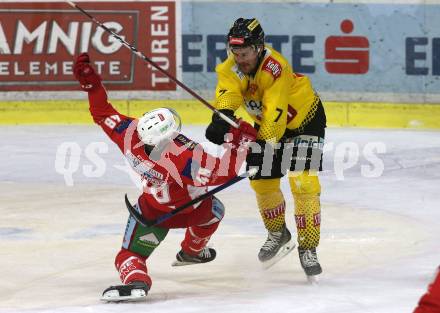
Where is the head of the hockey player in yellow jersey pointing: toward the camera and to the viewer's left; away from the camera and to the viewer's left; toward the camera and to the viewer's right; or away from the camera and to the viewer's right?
toward the camera and to the viewer's left

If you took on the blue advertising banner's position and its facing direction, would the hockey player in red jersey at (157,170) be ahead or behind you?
ahead

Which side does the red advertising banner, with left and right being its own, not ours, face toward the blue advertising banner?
left

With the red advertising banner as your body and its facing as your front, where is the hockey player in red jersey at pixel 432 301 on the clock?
The hockey player in red jersey is roughly at 12 o'clock from the red advertising banner.

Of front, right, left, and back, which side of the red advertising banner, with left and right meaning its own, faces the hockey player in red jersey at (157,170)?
front

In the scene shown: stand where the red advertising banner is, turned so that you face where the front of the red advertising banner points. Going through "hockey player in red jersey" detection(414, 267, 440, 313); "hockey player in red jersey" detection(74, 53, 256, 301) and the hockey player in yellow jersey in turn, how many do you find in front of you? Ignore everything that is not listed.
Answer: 3

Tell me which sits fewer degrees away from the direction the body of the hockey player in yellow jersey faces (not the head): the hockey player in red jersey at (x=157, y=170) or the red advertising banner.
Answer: the hockey player in red jersey

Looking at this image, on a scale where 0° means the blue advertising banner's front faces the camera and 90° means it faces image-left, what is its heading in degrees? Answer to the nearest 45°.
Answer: approximately 0°

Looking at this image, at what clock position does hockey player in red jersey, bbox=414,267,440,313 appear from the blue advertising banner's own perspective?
The hockey player in red jersey is roughly at 12 o'clock from the blue advertising banner.

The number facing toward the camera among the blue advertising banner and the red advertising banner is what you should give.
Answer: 2

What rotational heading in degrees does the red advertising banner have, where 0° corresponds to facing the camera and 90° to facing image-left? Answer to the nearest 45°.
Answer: approximately 0°

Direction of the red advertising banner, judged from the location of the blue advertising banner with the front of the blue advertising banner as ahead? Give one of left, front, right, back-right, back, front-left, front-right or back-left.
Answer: right

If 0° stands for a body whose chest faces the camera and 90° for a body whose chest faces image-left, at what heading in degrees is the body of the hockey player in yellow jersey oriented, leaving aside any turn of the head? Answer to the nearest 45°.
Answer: approximately 45°
